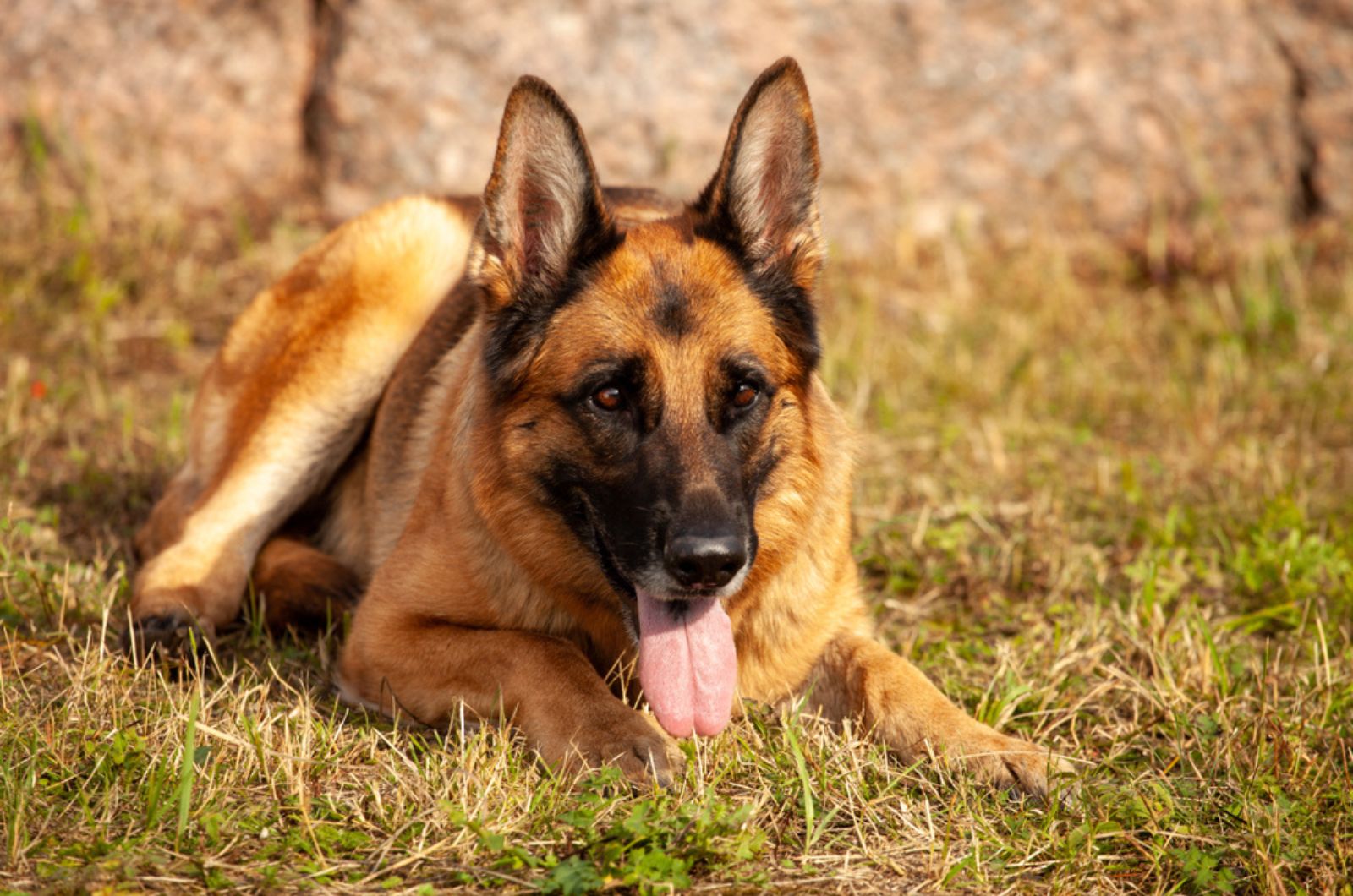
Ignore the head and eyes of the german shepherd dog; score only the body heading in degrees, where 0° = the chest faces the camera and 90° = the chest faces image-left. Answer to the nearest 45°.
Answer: approximately 315°
